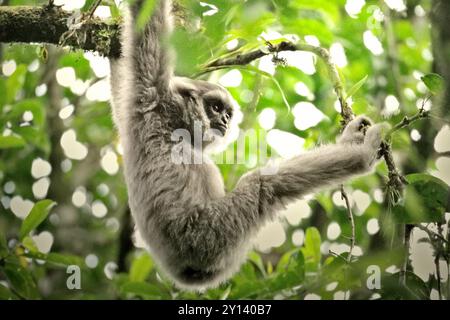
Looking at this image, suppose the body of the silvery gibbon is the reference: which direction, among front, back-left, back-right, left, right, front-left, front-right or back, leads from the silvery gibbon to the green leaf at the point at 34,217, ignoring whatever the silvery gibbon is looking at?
back

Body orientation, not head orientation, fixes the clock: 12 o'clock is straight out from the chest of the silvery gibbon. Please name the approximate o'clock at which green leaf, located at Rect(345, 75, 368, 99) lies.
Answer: The green leaf is roughly at 12 o'clock from the silvery gibbon.

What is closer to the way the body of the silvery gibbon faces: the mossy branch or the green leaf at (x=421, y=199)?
the green leaf

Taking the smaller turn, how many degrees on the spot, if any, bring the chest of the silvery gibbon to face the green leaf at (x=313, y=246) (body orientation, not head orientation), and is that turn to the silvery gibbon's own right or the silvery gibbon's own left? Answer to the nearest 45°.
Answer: approximately 45° to the silvery gibbon's own left

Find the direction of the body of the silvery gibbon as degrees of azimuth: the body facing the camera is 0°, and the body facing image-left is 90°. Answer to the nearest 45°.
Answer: approximately 270°

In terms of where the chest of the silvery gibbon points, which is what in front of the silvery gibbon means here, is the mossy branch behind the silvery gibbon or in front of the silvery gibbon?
behind

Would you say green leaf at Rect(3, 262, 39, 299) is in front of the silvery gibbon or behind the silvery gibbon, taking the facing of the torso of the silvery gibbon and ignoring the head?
behind
